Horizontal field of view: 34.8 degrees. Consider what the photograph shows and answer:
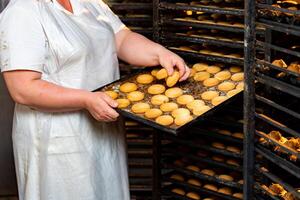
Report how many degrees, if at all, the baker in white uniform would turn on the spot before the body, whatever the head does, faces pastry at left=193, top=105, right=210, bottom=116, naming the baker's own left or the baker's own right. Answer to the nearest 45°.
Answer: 0° — they already face it

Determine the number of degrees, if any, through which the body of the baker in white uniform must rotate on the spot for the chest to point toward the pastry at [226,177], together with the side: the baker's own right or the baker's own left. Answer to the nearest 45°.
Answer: approximately 45° to the baker's own left

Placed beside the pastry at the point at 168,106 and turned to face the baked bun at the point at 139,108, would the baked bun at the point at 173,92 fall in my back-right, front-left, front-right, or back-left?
back-right

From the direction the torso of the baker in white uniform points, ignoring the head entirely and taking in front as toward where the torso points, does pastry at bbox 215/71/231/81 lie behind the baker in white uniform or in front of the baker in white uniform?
in front

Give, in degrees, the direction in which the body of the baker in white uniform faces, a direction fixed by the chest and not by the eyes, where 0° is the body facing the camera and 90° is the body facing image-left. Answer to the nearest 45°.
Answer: approximately 315°

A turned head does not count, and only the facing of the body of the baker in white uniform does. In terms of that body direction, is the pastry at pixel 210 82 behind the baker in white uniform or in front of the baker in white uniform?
in front
